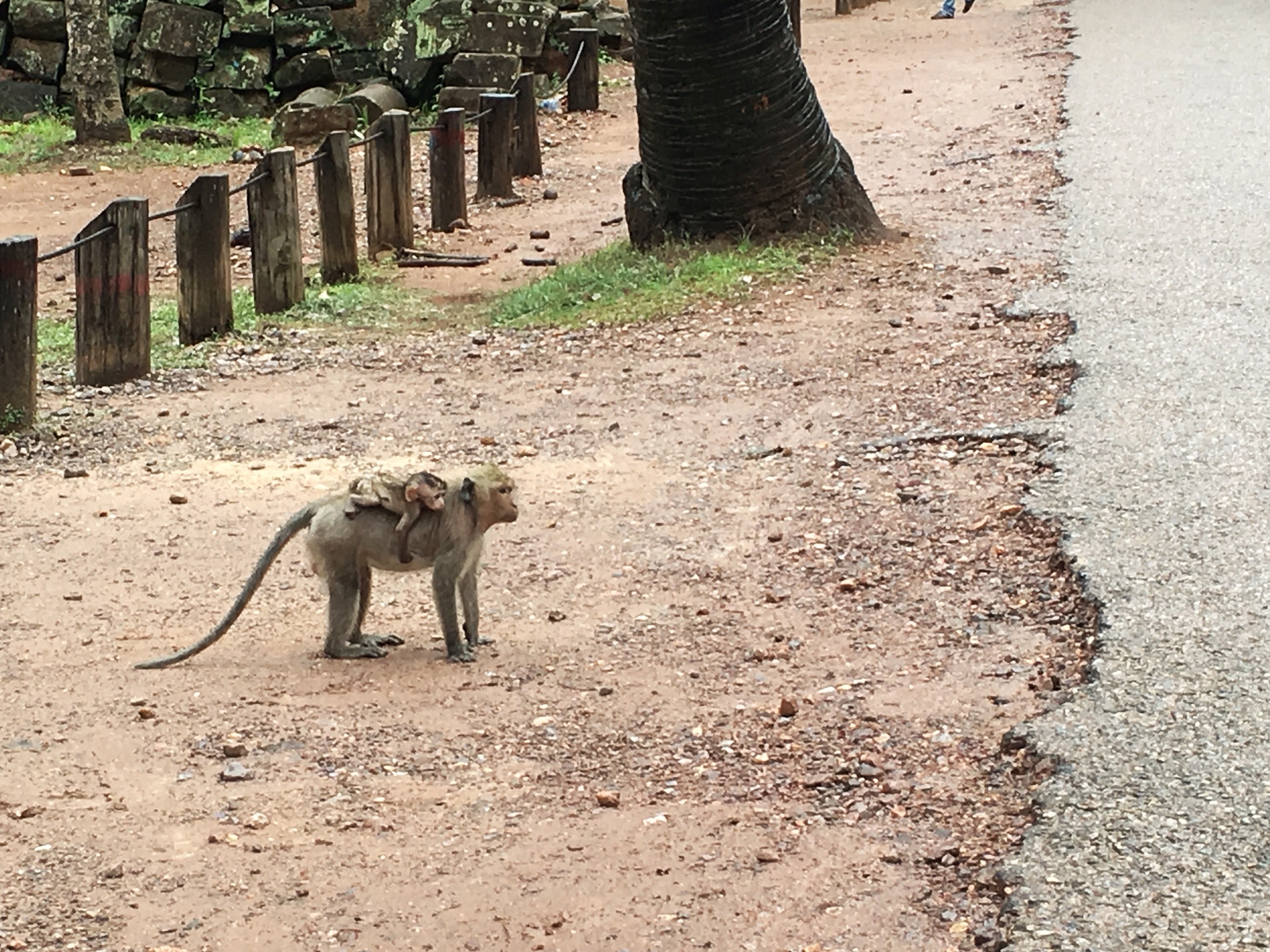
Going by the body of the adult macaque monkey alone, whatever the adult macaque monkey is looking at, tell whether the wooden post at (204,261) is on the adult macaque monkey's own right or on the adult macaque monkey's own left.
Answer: on the adult macaque monkey's own left

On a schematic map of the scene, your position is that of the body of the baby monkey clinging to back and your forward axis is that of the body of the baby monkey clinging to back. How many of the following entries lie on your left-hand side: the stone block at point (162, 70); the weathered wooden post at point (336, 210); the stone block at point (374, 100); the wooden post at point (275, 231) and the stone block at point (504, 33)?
5

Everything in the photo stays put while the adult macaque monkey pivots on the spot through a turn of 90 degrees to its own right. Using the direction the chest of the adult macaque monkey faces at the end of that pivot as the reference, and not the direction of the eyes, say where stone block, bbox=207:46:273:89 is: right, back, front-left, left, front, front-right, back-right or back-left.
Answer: back

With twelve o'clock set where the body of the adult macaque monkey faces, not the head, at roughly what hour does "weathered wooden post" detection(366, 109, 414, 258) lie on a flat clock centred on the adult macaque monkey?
The weathered wooden post is roughly at 9 o'clock from the adult macaque monkey.

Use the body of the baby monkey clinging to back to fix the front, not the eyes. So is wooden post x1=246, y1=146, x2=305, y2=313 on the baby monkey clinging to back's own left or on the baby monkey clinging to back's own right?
on the baby monkey clinging to back's own left

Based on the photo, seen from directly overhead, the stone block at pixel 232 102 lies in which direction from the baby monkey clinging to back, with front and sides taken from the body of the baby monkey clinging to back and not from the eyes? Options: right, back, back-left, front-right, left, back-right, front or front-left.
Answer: left

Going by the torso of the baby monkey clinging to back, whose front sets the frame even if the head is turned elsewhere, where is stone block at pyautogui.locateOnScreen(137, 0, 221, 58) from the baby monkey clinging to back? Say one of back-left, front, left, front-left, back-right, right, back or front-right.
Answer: left

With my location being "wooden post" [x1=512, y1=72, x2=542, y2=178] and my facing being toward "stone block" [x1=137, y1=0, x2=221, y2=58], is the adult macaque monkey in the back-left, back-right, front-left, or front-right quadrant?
back-left

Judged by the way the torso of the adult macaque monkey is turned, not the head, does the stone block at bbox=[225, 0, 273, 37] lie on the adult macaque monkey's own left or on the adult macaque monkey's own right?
on the adult macaque monkey's own left

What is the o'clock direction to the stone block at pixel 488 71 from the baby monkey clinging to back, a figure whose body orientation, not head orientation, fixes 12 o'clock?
The stone block is roughly at 9 o'clock from the baby monkey clinging to back.

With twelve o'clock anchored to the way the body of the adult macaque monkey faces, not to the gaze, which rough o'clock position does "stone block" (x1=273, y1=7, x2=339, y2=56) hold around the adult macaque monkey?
The stone block is roughly at 9 o'clock from the adult macaque monkey.

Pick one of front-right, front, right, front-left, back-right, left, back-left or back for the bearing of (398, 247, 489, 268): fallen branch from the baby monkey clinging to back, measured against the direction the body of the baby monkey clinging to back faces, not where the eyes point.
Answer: left

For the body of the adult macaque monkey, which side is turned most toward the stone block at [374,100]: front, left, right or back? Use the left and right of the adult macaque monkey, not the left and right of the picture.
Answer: left

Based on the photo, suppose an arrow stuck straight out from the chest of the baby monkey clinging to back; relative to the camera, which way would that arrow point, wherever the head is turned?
to the viewer's right

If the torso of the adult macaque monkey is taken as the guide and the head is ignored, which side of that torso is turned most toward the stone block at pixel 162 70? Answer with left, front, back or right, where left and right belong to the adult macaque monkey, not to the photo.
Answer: left

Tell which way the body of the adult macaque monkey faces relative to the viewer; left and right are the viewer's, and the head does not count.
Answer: facing to the right of the viewer

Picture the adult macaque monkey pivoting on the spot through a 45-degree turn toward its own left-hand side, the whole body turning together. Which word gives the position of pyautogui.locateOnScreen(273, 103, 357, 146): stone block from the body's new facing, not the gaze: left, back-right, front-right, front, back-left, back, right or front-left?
front-left
